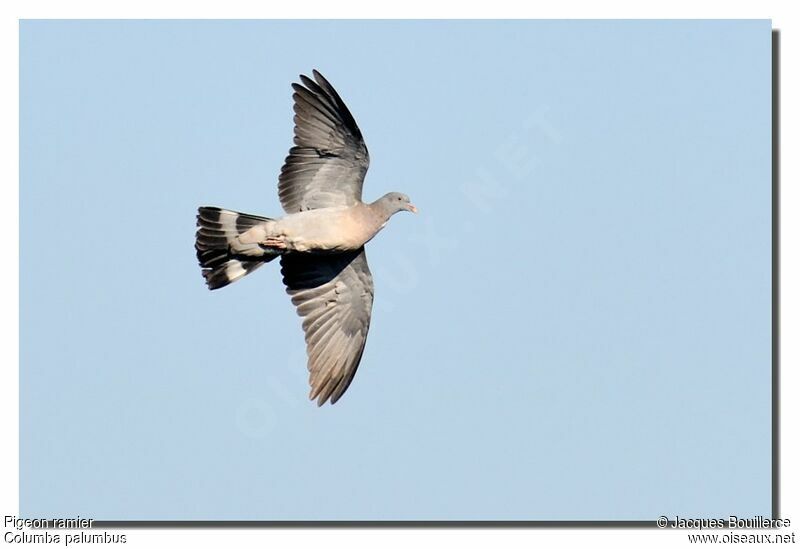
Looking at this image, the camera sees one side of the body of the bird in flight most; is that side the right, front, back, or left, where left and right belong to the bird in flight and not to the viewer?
right
